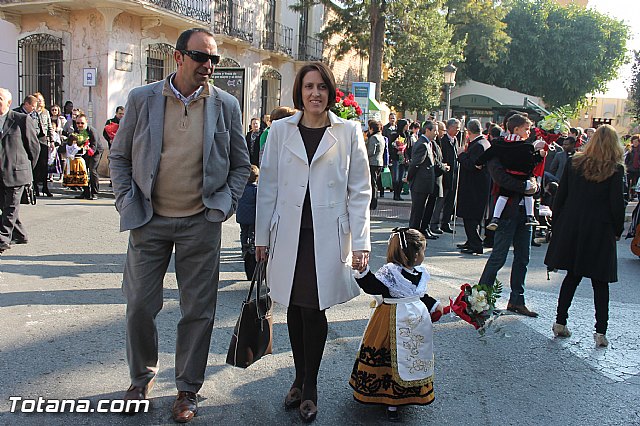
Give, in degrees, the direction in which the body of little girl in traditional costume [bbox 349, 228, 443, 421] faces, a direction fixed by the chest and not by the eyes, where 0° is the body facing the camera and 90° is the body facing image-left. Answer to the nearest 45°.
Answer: approximately 315°

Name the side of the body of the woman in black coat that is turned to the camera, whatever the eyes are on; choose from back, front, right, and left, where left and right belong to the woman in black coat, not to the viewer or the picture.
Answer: back

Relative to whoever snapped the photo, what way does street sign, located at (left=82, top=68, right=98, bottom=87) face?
facing the viewer

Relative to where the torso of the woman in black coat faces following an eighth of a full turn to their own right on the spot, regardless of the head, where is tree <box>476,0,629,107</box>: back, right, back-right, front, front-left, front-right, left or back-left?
front-left

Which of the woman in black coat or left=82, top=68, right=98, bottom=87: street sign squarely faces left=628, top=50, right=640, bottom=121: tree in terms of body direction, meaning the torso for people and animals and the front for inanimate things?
the woman in black coat

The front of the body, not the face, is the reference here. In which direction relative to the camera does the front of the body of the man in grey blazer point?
toward the camera

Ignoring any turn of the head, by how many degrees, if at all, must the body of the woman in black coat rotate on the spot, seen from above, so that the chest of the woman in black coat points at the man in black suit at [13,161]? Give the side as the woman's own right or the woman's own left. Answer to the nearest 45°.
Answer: approximately 90° to the woman's own left

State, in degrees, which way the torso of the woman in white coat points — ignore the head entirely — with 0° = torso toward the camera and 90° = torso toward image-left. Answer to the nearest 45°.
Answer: approximately 0°

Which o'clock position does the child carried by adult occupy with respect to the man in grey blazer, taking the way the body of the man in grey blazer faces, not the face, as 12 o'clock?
The child carried by adult is roughly at 8 o'clock from the man in grey blazer.

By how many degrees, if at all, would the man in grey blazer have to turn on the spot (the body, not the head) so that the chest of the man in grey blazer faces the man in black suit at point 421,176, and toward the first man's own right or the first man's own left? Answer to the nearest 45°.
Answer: approximately 135° to the first man's own left
